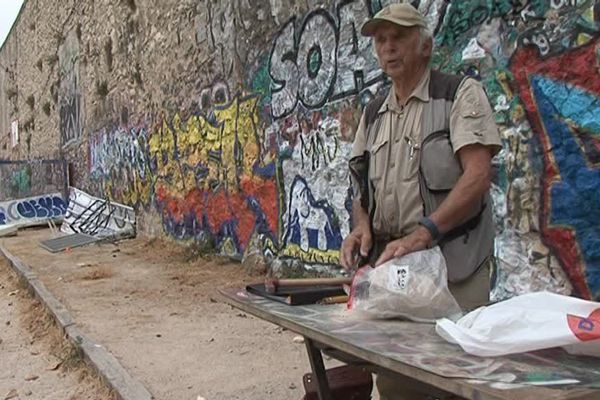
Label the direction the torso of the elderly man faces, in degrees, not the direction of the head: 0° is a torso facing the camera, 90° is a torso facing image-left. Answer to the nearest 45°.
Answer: approximately 45°

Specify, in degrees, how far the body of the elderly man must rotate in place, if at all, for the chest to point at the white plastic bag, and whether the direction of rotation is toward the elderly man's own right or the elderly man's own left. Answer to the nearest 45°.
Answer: approximately 45° to the elderly man's own left
